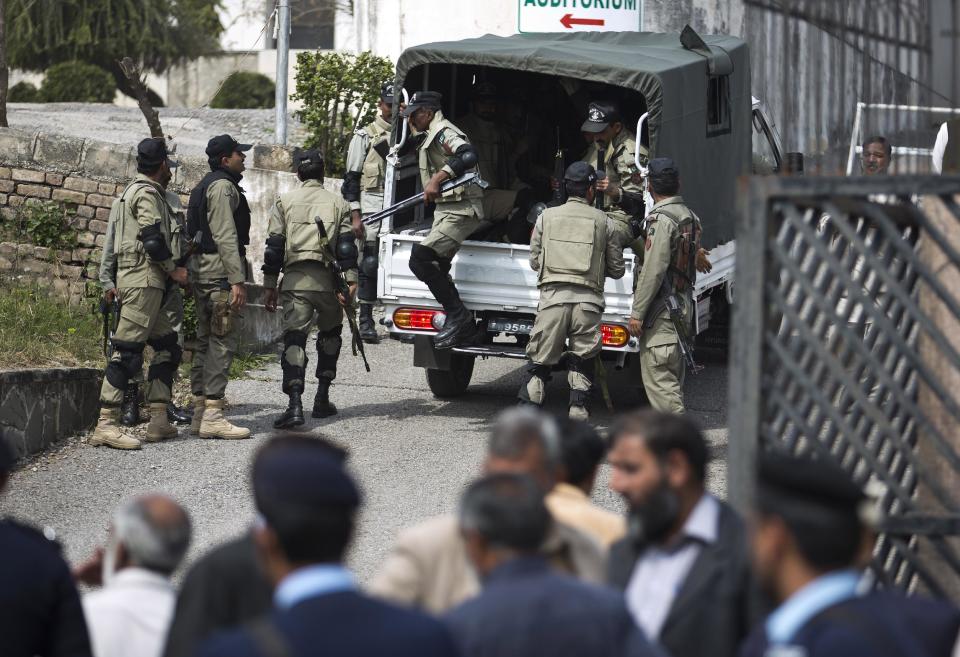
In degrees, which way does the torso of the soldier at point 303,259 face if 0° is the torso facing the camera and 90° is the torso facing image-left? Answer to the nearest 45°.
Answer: approximately 180°

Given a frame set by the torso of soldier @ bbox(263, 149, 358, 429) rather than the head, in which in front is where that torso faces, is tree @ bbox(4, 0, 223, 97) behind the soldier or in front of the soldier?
in front

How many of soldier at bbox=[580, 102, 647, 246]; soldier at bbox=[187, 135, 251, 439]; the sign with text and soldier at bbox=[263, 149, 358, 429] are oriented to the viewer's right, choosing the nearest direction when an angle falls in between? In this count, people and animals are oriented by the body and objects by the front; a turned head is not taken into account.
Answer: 1

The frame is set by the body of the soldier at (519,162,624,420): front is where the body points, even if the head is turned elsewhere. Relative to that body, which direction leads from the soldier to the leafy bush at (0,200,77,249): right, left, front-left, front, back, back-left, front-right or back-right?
front-left

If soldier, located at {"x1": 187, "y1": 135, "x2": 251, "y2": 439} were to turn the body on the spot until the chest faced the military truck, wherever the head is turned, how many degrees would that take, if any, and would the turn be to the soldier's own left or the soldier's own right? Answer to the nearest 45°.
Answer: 0° — they already face it

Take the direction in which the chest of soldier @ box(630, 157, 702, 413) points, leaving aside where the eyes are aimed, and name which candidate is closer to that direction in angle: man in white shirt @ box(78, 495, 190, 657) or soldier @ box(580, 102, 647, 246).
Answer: the soldier

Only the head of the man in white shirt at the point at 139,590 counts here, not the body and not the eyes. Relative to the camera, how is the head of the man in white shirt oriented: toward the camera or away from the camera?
away from the camera

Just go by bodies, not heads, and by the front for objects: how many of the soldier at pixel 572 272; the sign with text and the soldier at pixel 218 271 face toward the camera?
1

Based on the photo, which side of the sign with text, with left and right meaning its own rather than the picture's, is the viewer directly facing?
front

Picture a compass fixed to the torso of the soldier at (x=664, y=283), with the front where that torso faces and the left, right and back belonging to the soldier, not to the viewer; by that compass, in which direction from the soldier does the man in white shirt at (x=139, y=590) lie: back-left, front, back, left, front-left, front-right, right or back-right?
back-left

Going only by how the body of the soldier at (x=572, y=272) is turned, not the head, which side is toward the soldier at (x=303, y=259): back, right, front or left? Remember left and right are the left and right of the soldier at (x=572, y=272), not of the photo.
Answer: left

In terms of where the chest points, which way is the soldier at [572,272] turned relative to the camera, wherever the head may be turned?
away from the camera

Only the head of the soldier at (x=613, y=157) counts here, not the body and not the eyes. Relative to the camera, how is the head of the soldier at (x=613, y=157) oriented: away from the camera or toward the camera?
toward the camera
